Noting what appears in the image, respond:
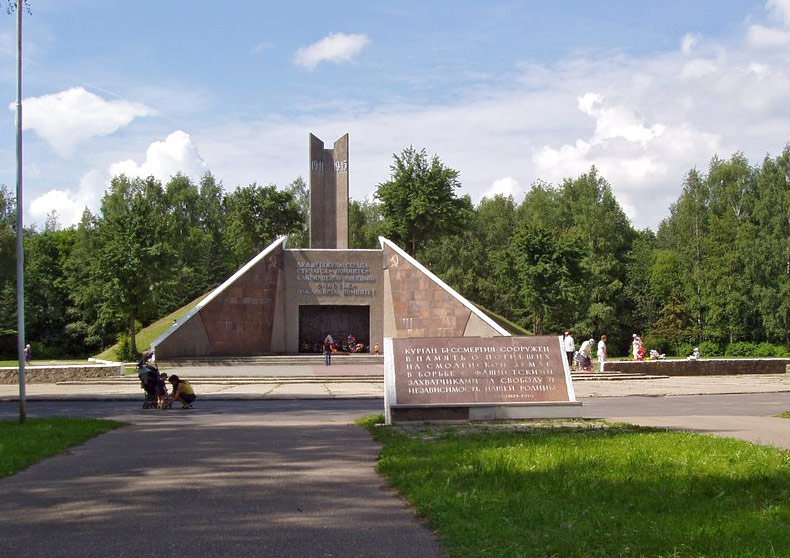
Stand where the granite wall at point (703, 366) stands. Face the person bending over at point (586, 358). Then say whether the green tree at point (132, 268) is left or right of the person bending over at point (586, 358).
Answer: right

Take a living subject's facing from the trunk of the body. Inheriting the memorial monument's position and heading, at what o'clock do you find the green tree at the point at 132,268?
The green tree is roughly at 3 o'clock from the memorial monument.

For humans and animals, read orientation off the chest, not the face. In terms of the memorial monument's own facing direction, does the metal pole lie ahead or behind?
ahead

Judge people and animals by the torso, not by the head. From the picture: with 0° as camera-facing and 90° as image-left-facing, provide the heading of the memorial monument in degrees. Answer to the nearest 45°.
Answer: approximately 0°

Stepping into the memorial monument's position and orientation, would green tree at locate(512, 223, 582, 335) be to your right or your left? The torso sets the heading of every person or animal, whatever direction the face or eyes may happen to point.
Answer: on your left

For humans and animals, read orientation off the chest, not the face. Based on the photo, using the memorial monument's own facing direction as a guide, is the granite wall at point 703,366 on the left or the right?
on its left

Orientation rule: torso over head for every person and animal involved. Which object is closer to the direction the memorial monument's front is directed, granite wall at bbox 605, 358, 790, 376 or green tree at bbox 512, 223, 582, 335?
the granite wall

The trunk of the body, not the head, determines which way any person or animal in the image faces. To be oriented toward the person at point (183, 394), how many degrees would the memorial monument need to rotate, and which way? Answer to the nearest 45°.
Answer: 0° — it already faces them

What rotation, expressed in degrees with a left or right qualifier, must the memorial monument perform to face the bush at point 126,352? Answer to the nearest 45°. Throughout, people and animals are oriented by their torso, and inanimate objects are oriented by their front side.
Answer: approximately 90° to its right
